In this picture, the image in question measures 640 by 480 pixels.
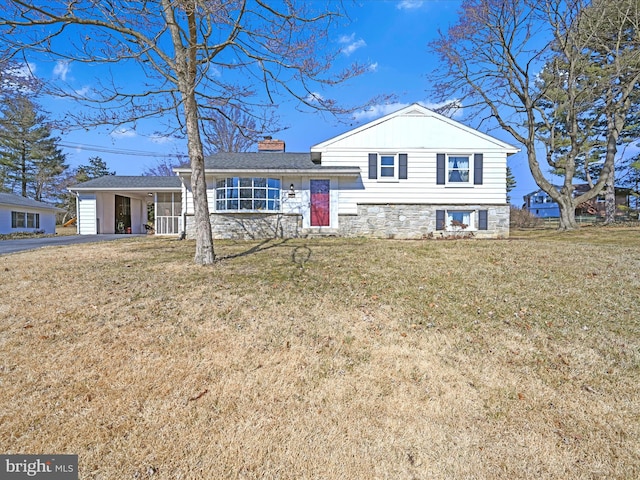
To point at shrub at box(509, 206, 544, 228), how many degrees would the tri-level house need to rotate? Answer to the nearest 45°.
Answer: approximately 135° to its left

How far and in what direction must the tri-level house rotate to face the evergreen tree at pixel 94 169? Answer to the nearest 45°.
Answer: approximately 135° to its right

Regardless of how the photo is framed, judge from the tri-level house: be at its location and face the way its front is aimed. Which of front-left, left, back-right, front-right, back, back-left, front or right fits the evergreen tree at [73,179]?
back-right

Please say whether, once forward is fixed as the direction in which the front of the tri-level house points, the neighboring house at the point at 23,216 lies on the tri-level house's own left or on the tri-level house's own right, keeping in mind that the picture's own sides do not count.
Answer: on the tri-level house's own right

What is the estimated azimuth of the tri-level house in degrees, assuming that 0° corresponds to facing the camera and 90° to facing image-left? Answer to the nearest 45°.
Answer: approximately 0°

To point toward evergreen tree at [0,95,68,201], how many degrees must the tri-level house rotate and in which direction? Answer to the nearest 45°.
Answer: approximately 135° to its right
